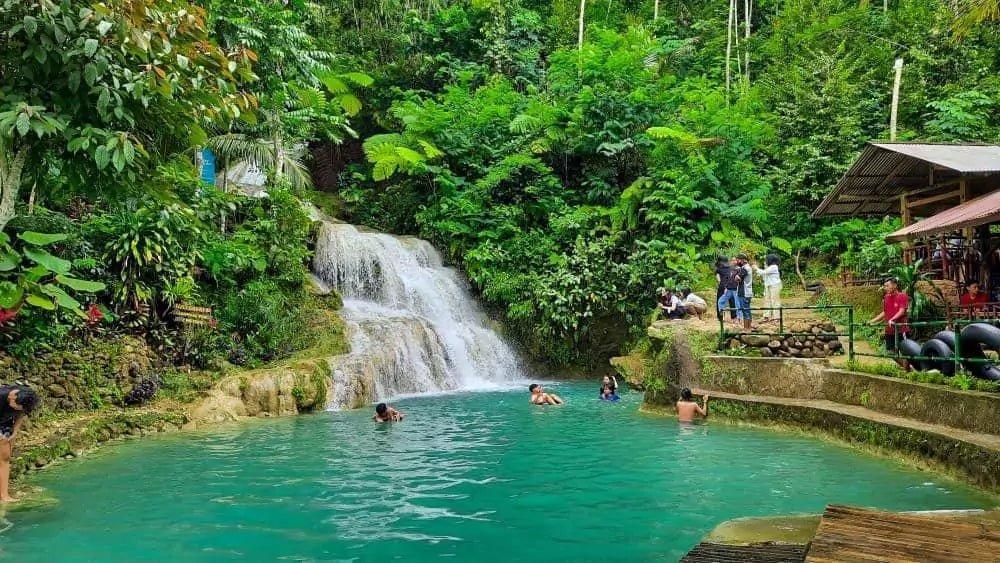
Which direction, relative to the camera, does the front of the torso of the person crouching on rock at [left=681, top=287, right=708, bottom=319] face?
to the viewer's left

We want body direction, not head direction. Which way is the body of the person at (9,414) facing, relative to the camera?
to the viewer's right

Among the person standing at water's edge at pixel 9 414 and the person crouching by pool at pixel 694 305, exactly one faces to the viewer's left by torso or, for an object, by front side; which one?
the person crouching by pool at pixel 694 305

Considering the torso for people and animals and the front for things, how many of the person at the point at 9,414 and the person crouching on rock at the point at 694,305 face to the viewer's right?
1

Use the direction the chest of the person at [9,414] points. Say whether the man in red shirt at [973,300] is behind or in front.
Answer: in front

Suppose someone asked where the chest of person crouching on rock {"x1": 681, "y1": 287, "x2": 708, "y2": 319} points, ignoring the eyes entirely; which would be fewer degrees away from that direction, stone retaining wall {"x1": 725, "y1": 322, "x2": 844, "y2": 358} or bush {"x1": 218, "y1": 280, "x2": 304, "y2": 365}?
the bush

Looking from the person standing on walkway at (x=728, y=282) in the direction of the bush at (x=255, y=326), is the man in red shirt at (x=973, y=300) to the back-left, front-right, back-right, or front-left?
back-left

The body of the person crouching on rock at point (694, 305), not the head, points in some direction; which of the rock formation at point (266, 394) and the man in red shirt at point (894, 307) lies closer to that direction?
the rock formation

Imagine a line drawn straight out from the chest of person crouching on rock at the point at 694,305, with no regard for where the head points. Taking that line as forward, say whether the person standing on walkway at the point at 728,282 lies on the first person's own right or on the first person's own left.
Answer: on the first person's own left
